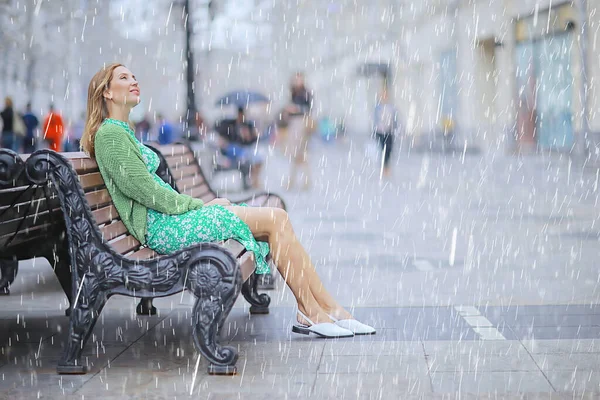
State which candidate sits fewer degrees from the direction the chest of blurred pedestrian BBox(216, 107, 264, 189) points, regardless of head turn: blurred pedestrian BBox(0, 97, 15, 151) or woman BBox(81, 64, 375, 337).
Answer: the woman

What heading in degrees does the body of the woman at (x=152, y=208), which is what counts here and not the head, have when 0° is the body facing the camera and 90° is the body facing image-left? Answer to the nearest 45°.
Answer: approximately 270°

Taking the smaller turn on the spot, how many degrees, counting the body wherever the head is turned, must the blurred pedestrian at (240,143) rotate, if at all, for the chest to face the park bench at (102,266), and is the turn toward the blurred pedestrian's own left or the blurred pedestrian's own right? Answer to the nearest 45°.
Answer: approximately 45° to the blurred pedestrian's own right

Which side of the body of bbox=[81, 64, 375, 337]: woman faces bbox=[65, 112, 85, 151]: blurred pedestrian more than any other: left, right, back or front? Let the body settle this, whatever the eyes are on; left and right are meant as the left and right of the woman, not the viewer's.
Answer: left

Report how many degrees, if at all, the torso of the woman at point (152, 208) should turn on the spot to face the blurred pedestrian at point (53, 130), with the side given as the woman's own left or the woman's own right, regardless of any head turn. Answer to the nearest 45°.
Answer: approximately 90° to the woman's own left

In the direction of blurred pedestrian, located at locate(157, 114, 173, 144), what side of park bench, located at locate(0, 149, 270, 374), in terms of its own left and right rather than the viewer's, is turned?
left

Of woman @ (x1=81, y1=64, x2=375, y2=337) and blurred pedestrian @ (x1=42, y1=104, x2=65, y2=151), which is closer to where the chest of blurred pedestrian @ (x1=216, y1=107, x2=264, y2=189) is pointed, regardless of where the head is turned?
the woman

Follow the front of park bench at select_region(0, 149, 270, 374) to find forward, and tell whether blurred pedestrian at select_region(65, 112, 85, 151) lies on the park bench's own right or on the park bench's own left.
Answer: on the park bench's own left

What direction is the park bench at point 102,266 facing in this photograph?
to the viewer's right

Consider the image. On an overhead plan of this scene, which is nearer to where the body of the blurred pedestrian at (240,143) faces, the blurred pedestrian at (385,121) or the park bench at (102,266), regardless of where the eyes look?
the park bench

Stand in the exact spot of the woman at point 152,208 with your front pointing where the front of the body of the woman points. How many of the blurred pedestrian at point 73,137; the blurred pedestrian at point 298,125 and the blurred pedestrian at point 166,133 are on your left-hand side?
3

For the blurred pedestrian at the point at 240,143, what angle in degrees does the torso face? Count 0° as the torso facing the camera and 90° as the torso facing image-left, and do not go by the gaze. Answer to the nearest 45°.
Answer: approximately 315°
